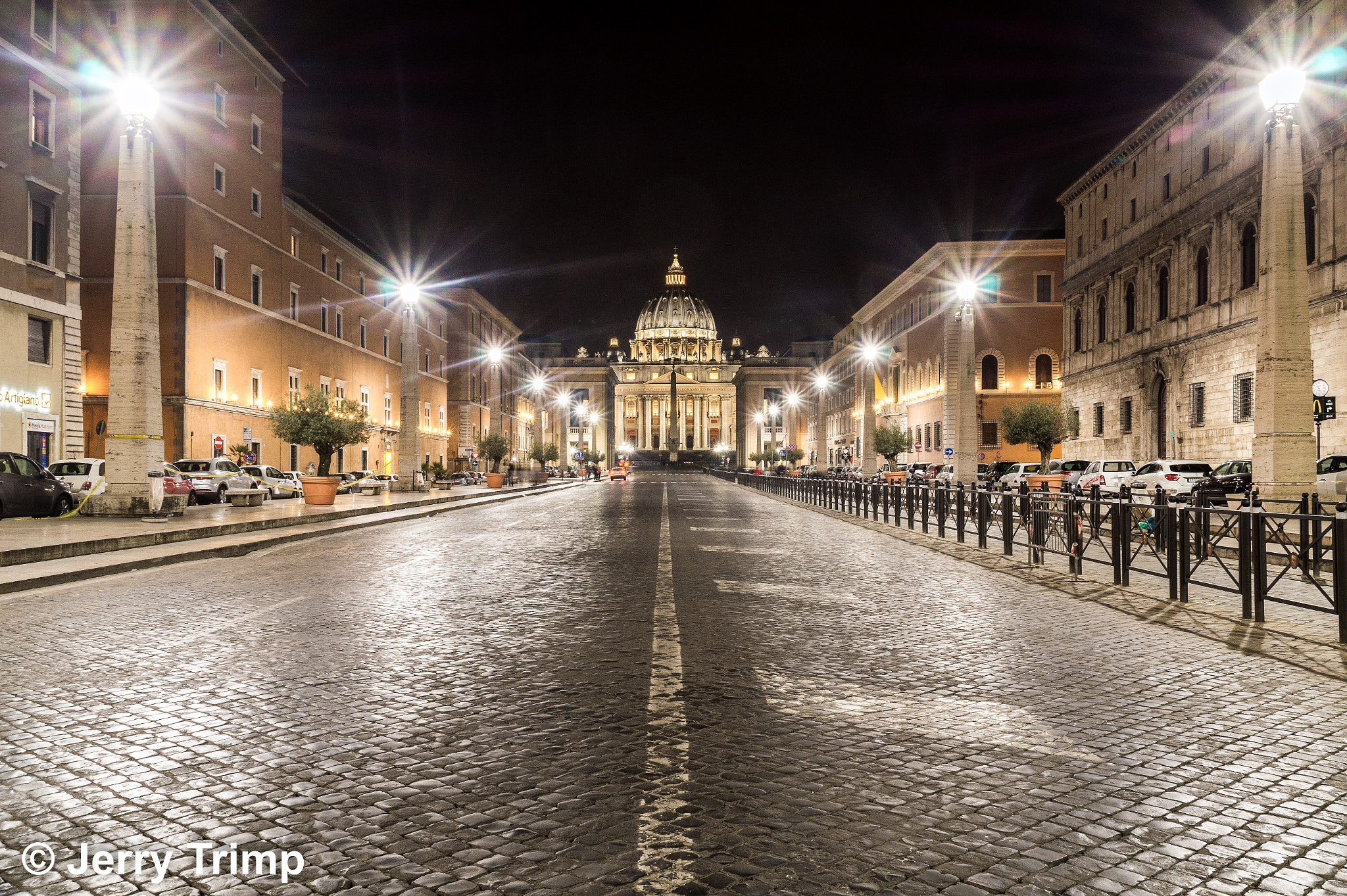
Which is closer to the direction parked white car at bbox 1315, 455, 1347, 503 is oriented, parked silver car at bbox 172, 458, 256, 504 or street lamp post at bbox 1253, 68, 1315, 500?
the parked silver car

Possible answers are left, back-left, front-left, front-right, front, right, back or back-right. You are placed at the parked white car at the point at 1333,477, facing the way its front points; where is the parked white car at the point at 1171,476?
front-right

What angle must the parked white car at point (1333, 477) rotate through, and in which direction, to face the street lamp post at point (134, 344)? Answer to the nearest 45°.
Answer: approximately 45° to its left

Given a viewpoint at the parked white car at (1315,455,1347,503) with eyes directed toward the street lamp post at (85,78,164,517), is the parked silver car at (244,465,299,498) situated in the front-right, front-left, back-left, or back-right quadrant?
front-right

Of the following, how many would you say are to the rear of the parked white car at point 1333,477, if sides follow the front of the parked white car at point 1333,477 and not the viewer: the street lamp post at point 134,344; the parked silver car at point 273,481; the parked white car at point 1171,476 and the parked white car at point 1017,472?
0

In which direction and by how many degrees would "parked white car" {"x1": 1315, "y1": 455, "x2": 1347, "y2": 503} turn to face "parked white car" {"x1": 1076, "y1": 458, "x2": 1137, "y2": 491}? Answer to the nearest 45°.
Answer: approximately 45° to its right

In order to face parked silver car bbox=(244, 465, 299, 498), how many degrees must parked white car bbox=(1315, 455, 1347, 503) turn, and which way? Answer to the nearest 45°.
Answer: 0° — it already faces it

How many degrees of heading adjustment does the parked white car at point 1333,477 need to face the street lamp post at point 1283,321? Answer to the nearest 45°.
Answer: approximately 90° to its left

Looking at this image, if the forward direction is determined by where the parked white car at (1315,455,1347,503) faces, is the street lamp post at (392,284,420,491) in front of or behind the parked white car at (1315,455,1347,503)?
in front

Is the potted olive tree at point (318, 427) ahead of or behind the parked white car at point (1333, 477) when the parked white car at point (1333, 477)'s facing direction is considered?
ahead
